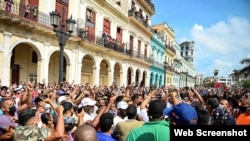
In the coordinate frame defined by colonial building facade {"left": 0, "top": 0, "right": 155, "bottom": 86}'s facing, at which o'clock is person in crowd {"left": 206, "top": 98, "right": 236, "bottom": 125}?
The person in crowd is roughly at 1 o'clock from the colonial building facade.

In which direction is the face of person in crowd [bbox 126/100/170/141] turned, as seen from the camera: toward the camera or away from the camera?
away from the camera

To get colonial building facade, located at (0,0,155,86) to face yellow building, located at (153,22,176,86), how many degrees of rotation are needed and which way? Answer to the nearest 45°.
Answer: approximately 90° to its left

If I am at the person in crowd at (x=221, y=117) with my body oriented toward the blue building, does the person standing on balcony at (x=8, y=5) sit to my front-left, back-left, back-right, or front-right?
front-left

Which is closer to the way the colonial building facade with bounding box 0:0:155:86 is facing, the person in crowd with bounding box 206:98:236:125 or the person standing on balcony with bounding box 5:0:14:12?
the person in crowd

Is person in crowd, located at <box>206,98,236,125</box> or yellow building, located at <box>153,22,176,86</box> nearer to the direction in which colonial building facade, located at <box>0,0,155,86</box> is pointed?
the person in crowd

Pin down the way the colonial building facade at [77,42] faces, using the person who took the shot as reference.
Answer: facing the viewer and to the right of the viewer

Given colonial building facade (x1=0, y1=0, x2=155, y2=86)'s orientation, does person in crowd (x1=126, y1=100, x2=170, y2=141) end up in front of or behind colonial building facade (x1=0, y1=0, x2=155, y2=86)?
in front
